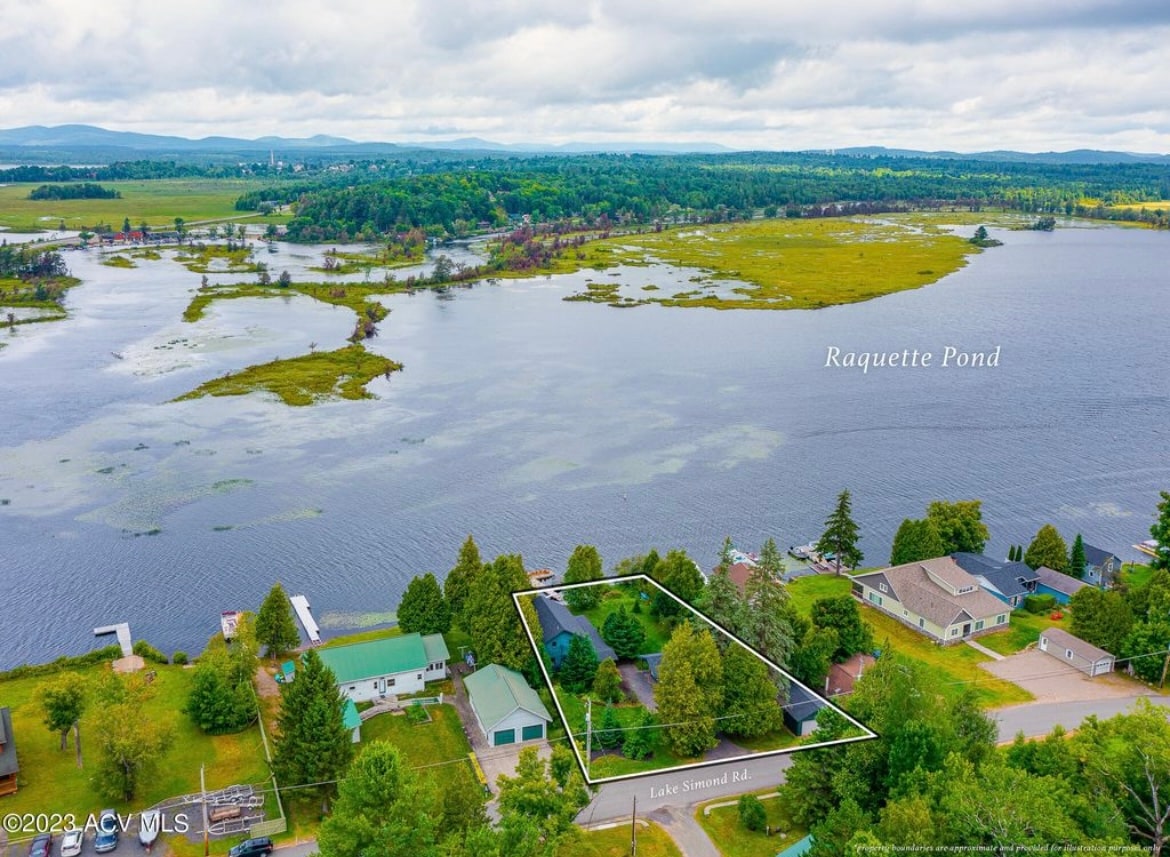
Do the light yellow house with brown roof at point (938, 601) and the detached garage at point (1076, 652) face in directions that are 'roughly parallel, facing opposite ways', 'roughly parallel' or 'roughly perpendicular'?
roughly parallel

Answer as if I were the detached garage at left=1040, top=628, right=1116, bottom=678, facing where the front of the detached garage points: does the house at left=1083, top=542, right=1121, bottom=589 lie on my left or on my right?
on my left

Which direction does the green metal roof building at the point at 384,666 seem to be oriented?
toward the camera

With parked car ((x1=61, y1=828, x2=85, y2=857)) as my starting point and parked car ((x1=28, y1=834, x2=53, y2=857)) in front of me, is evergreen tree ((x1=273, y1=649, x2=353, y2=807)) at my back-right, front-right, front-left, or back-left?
back-right

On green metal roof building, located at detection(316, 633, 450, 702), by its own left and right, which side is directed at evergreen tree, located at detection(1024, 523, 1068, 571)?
left

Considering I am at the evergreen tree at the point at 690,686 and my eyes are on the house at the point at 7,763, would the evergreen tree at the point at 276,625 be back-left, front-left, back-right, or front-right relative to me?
front-right

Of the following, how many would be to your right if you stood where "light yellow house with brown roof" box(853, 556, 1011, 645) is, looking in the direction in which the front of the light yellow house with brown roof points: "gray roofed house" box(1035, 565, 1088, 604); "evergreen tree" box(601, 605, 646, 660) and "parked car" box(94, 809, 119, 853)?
2

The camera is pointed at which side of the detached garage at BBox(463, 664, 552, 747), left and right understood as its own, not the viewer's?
front

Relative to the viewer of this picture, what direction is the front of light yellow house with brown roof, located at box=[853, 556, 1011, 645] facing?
facing the viewer and to the right of the viewer

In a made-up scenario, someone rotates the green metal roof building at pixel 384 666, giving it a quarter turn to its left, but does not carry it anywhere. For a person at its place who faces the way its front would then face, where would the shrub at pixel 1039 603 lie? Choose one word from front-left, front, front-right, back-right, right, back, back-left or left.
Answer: front

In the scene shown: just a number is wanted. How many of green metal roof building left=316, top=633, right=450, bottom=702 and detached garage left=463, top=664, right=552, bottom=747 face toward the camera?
2

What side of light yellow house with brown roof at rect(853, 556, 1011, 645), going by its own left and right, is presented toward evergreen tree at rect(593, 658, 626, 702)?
right

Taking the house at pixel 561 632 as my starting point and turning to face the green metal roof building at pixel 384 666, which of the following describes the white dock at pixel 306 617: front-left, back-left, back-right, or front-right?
front-right
